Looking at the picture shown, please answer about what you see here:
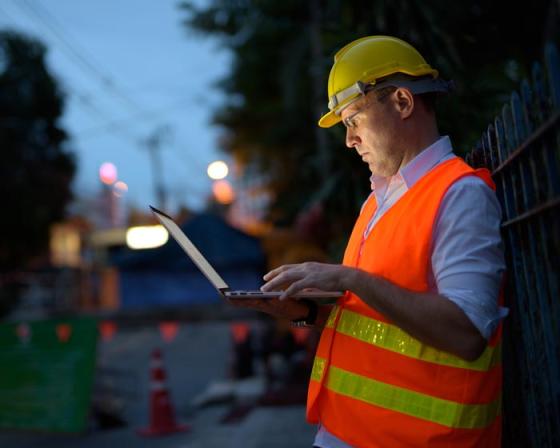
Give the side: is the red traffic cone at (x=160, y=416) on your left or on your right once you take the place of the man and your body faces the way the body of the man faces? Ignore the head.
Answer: on your right

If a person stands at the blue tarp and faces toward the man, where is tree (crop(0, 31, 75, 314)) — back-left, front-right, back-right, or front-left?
back-right

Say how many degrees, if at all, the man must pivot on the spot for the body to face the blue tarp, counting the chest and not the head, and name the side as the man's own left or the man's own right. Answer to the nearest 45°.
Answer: approximately 90° to the man's own right

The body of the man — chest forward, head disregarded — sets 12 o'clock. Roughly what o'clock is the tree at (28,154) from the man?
The tree is roughly at 2 o'clock from the man.

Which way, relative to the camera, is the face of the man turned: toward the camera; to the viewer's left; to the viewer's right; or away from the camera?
to the viewer's left

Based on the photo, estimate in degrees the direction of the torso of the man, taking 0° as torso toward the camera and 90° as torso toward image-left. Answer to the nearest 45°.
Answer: approximately 90°
